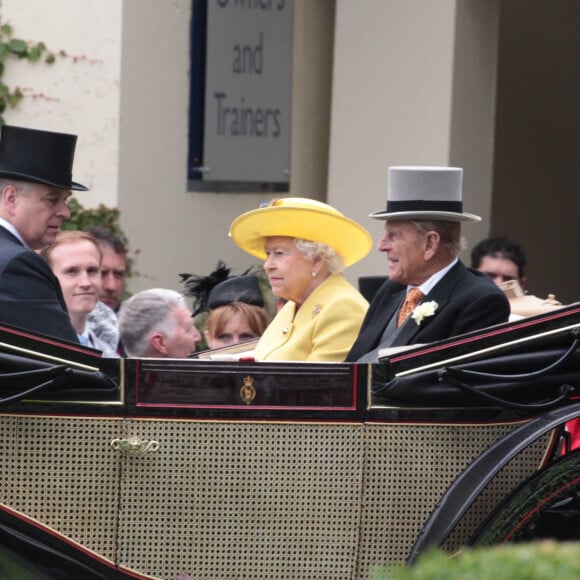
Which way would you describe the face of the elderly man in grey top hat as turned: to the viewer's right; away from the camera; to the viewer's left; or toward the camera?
to the viewer's left

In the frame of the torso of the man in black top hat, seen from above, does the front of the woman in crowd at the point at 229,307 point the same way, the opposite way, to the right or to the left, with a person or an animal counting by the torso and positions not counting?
to the right

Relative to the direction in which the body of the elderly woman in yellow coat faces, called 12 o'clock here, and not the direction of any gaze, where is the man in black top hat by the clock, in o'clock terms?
The man in black top hat is roughly at 1 o'clock from the elderly woman in yellow coat.

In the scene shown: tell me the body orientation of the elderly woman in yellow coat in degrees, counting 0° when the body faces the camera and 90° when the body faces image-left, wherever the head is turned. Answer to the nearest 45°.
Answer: approximately 45°

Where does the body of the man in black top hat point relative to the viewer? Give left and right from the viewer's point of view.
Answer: facing to the right of the viewer

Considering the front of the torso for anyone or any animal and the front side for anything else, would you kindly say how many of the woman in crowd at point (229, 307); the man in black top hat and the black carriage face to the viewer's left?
1

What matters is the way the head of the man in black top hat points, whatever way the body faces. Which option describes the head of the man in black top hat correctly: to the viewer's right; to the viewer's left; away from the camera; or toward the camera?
to the viewer's right

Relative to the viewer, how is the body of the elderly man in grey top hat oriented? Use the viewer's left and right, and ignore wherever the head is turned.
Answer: facing the viewer and to the left of the viewer

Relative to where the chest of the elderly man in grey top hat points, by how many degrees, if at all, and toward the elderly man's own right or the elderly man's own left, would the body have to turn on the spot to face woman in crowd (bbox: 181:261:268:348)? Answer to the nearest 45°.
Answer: approximately 90° to the elderly man's own right

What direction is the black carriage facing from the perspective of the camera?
to the viewer's left

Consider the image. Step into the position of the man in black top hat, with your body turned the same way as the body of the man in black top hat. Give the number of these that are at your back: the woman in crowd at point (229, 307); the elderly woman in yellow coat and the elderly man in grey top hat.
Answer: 0

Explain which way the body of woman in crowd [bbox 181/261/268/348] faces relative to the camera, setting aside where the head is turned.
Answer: toward the camera

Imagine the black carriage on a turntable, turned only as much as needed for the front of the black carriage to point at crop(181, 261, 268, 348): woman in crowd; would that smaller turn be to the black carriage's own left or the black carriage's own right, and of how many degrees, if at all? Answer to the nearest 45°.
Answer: approximately 90° to the black carriage's own right

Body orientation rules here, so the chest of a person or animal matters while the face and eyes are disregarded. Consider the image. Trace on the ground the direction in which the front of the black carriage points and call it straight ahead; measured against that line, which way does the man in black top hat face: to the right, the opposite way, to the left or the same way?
the opposite way

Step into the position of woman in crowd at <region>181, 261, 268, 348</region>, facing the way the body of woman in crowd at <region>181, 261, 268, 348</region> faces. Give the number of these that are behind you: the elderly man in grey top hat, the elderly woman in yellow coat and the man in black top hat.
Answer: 0
